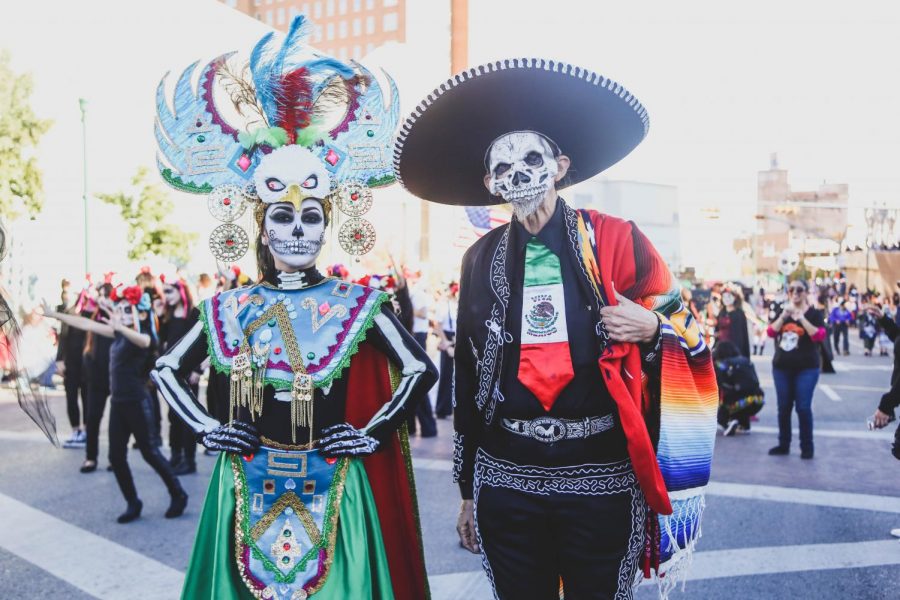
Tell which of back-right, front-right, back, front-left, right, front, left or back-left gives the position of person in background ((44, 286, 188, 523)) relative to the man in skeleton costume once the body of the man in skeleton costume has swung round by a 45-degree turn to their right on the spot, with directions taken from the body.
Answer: right

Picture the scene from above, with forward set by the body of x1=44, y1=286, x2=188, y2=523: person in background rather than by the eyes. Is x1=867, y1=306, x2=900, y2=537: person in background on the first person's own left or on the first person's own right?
on the first person's own left

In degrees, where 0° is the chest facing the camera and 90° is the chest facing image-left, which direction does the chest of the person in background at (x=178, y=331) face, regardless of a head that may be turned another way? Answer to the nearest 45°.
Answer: approximately 45°

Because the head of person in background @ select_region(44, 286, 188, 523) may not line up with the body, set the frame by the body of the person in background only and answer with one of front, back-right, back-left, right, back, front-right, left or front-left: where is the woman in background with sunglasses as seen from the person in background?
back-left

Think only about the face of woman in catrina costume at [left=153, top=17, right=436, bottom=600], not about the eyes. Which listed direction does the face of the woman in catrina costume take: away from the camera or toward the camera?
toward the camera

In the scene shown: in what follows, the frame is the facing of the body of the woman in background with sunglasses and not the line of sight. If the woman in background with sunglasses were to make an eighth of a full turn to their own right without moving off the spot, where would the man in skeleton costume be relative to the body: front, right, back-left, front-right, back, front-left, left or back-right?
front-left

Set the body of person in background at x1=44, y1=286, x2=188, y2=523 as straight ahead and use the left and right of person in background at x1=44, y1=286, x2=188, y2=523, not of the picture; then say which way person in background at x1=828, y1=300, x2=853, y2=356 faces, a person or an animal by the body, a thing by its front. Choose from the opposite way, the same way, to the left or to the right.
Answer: the same way

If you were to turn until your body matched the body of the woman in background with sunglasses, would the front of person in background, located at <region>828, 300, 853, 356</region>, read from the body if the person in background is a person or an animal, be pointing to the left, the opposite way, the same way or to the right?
the same way

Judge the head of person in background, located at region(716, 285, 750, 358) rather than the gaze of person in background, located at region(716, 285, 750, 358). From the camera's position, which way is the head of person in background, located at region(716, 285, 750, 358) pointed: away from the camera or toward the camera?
toward the camera

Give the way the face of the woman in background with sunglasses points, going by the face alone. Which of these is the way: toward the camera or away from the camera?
toward the camera

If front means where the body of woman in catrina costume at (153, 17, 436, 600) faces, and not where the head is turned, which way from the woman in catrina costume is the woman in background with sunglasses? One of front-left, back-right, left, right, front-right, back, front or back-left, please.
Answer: back-left

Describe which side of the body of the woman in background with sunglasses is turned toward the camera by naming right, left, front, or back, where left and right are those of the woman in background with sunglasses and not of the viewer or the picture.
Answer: front

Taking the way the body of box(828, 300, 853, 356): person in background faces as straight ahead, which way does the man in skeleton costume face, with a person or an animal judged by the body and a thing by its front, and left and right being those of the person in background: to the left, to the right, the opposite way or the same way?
the same way

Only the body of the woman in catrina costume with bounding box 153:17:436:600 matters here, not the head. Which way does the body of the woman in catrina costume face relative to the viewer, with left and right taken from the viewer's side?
facing the viewer

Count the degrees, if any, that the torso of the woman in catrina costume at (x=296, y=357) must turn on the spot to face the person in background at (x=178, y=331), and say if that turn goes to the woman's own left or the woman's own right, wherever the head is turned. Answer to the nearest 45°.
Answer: approximately 180°
